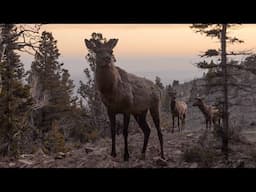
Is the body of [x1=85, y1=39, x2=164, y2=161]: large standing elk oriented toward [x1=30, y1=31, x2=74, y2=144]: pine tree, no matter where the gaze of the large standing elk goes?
no

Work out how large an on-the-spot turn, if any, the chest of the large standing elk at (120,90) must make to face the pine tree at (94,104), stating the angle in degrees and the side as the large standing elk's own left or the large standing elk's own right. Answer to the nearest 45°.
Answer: approximately 135° to the large standing elk's own right

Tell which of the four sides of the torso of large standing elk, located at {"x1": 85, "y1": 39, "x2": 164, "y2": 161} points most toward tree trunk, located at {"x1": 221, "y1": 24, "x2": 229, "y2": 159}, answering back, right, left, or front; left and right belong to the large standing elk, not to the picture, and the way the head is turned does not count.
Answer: back

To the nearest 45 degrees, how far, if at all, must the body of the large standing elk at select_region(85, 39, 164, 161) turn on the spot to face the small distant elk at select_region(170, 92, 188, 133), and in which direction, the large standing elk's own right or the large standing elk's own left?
approximately 135° to the large standing elk's own right

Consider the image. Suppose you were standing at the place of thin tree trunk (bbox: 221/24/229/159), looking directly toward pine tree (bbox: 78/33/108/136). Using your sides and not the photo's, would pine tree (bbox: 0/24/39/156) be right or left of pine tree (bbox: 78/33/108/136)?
left

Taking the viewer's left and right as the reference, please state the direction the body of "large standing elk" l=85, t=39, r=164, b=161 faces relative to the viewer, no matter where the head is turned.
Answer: facing the viewer and to the left of the viewer

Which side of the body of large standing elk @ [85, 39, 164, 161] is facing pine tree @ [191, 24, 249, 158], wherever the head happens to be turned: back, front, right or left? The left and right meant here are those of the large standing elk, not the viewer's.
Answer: back

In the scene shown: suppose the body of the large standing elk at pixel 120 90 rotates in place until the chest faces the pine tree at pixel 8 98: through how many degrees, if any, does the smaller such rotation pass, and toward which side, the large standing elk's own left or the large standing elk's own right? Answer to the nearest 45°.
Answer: approximately 90° to the large standing elk's own right

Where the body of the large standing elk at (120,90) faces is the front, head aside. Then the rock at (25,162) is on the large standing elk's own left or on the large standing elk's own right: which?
on the large standing elk's own right

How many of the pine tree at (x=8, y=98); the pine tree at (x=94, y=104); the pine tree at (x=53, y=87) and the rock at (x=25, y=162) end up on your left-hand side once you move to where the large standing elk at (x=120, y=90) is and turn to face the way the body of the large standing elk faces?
0

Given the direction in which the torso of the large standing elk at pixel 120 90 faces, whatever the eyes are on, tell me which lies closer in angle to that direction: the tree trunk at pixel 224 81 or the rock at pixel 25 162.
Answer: the rock
